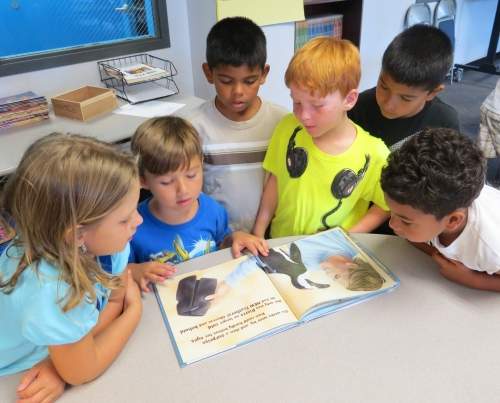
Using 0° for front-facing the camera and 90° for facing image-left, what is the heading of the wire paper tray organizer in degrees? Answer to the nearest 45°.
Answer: approximately 315°

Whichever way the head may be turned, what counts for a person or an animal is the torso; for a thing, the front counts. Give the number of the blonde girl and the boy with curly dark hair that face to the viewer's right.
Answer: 1

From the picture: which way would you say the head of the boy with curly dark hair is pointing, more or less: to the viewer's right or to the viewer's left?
to the viewer's left

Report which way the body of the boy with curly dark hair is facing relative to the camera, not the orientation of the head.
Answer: to the viewer's left

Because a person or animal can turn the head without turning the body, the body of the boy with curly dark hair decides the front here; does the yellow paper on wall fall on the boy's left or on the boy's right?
on the boy's right

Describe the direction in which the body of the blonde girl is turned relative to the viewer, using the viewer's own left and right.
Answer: facing to the right of the viewer
